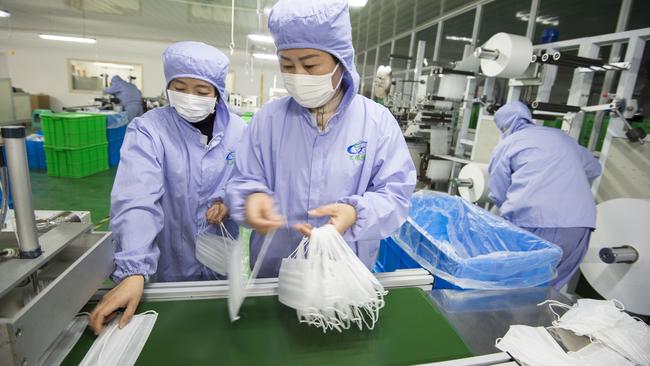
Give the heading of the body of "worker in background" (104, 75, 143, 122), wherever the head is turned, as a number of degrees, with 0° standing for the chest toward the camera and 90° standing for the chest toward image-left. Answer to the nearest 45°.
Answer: approximately 90°

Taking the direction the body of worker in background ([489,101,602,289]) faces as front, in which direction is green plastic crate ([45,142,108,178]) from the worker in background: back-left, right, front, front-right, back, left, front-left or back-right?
front-left

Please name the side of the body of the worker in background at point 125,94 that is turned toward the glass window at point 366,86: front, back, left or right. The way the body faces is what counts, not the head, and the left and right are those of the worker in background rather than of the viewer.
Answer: back

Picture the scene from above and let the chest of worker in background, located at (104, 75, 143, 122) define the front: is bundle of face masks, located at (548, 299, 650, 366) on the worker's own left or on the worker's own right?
on the worker's own left

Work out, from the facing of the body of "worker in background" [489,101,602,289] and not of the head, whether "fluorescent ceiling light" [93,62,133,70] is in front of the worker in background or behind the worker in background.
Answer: in front

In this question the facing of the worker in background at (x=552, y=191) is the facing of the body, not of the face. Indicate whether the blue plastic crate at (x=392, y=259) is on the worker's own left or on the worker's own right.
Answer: on the worker's own left

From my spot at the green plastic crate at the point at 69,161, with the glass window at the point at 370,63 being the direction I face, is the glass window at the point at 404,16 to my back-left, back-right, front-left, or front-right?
front-right

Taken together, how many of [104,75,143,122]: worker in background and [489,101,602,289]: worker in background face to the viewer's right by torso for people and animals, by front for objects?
0

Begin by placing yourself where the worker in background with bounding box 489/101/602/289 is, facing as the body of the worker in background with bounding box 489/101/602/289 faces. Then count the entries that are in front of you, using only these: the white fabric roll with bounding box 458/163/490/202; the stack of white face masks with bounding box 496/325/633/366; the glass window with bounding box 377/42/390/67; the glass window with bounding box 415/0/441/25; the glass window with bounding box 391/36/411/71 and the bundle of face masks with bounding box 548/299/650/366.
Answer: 4

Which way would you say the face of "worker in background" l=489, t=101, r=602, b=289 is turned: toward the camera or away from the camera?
away from the camera

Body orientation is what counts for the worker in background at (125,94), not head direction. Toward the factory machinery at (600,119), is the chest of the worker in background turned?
no

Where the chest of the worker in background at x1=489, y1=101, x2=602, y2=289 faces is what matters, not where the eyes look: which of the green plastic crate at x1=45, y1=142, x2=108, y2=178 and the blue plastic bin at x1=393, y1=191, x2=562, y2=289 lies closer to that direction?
the green plastic crate
